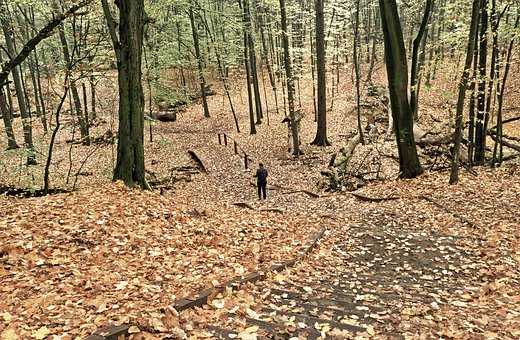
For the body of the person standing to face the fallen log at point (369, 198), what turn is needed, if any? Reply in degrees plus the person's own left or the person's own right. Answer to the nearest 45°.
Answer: approximately 135° to the person's own right

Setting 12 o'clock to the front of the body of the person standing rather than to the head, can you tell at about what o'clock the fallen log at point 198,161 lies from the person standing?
The fallen log is roughly at 11 o'clock from the person standing.

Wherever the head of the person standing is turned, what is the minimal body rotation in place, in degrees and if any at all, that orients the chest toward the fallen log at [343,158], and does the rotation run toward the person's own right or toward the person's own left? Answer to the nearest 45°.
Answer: approximately 45° to the person's own right

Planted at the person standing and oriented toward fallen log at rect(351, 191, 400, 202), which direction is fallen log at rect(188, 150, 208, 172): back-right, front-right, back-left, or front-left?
back-left

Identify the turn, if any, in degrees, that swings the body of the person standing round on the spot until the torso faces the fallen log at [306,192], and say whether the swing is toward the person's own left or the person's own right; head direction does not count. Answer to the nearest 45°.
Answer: approximately 90° to the person's own right

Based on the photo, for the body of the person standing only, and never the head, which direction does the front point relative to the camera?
away from the camera
